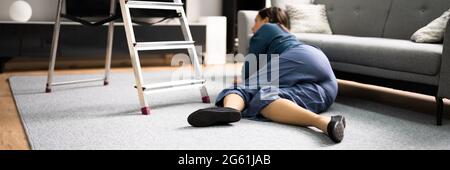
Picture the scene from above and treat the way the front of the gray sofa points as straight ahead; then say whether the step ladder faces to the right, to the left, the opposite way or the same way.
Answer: to the left

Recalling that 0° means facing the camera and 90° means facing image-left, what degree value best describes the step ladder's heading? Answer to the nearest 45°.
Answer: approximately 315°

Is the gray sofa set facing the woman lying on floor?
yes

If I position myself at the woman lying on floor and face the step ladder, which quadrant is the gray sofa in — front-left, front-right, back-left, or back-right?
back-right

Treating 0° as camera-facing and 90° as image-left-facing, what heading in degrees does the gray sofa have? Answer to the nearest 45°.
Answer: approximately 45°

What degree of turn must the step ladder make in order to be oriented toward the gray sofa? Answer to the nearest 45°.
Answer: approximately 45° to its left
